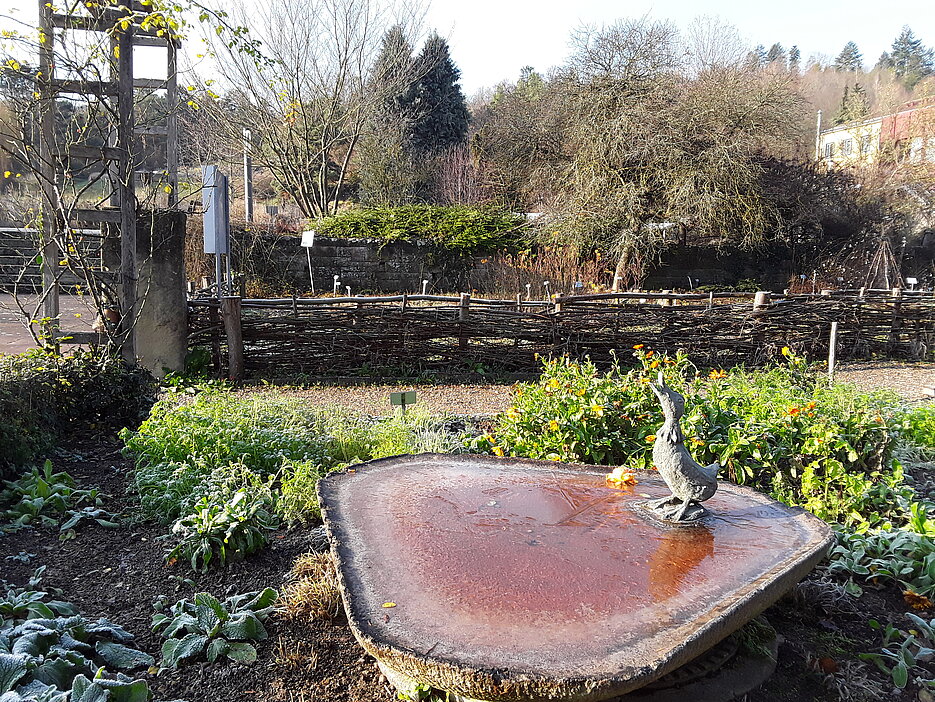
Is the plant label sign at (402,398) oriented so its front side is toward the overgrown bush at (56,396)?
no

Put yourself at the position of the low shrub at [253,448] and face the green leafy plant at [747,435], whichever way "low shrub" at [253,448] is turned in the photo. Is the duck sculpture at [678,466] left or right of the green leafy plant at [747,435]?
right

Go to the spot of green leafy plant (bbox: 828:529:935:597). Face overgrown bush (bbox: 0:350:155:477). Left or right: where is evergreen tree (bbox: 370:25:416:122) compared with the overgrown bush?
right

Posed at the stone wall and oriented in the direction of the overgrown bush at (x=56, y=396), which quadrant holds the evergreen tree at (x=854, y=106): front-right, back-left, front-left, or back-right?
back-left

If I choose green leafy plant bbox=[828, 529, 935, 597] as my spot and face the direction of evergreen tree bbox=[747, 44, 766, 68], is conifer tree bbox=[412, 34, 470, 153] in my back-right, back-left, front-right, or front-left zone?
front-left

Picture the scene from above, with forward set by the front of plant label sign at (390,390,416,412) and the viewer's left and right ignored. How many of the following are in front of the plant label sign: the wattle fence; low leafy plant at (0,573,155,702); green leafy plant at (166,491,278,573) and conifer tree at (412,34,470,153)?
2

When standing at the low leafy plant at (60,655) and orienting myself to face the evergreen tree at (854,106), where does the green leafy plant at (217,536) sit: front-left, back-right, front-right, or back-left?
front-left
